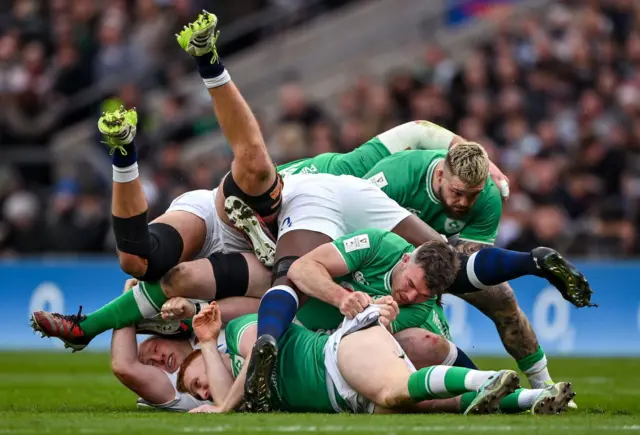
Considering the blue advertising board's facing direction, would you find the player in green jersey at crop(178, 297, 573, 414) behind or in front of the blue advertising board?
in front

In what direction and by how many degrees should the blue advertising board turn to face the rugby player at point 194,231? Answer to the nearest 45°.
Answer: approximately 45° to its right

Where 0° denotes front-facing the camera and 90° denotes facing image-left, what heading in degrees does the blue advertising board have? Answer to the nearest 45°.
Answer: approximately 0°
